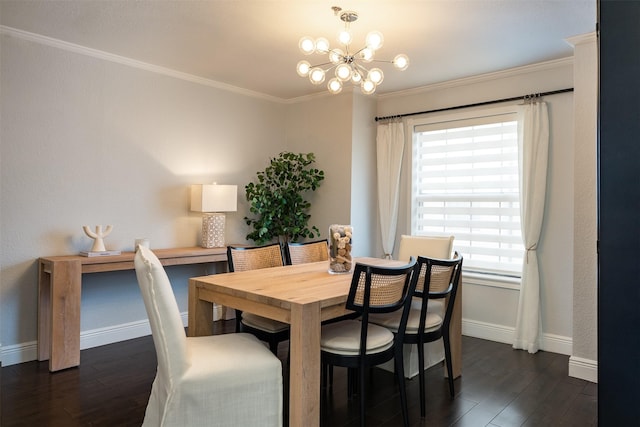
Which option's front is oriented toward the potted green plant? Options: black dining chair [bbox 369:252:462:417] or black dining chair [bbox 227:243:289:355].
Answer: black dining chair [bbox 369:252:462:417]

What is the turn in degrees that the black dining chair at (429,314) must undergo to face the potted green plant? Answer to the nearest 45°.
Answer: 0° — it already faces it

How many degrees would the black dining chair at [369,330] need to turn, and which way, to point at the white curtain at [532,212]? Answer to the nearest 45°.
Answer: approximately 90° to its right

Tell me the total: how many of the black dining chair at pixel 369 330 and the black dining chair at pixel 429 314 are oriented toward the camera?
0

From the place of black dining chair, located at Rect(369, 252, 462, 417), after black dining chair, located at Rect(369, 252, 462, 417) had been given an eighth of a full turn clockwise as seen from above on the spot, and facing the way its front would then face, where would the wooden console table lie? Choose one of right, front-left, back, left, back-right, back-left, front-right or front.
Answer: left

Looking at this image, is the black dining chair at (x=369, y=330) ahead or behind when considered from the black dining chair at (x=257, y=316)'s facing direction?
ahead

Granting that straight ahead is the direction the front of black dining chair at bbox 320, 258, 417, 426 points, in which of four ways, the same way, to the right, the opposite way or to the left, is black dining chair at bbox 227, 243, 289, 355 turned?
the opposite way

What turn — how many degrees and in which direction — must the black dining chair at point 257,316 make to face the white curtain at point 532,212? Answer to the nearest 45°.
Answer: approximately 45° to its left

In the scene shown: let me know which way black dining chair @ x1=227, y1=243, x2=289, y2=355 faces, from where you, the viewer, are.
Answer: facing the viewer and to the right of the viewer

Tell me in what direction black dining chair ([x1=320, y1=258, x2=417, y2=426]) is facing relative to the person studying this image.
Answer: facing away from the viewer and to the left of the viewer

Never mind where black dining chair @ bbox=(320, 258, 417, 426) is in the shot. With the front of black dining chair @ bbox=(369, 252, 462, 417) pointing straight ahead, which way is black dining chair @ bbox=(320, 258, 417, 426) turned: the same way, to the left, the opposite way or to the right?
the same way

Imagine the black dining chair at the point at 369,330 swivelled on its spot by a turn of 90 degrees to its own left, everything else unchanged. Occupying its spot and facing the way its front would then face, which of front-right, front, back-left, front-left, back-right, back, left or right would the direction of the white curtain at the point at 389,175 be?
back-right

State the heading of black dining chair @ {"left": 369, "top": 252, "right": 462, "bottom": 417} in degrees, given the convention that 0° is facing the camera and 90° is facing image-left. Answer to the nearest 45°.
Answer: approximately 135°
